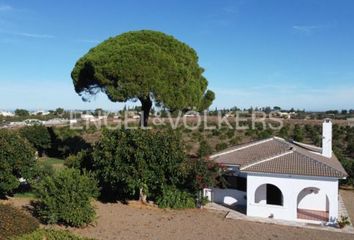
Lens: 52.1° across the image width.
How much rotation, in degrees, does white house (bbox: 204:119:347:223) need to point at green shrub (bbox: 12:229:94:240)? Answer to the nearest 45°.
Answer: approximately 45° to its right

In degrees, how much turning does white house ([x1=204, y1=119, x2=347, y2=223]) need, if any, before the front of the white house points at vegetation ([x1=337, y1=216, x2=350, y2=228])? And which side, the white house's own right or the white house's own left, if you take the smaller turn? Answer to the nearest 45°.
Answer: approximately 90° to the white house's own left

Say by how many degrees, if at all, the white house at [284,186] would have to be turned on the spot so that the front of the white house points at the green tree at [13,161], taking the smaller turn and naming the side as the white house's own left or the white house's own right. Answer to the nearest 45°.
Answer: approximately 90° to the white house's own right

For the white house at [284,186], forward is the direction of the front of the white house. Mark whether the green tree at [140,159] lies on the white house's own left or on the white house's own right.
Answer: on the white house's own right

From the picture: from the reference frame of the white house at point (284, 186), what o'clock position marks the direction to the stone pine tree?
The stone pine tree is roughly at 4 o'clock from the white house.

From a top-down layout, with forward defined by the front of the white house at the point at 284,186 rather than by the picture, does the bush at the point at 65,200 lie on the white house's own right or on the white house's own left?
on the white house's own right

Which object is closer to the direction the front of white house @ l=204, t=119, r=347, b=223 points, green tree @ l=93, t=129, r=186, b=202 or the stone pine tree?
the green tree

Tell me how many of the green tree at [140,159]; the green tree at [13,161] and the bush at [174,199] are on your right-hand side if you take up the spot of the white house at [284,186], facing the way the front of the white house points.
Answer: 3

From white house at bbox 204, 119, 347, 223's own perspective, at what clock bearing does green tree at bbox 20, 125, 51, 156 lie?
The green tree is roughly at 4 o'clock from the white house.

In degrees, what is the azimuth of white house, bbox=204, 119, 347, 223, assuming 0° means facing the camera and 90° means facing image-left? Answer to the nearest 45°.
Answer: approximately 0°

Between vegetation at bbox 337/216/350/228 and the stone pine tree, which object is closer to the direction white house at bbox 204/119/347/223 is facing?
the vegetation
